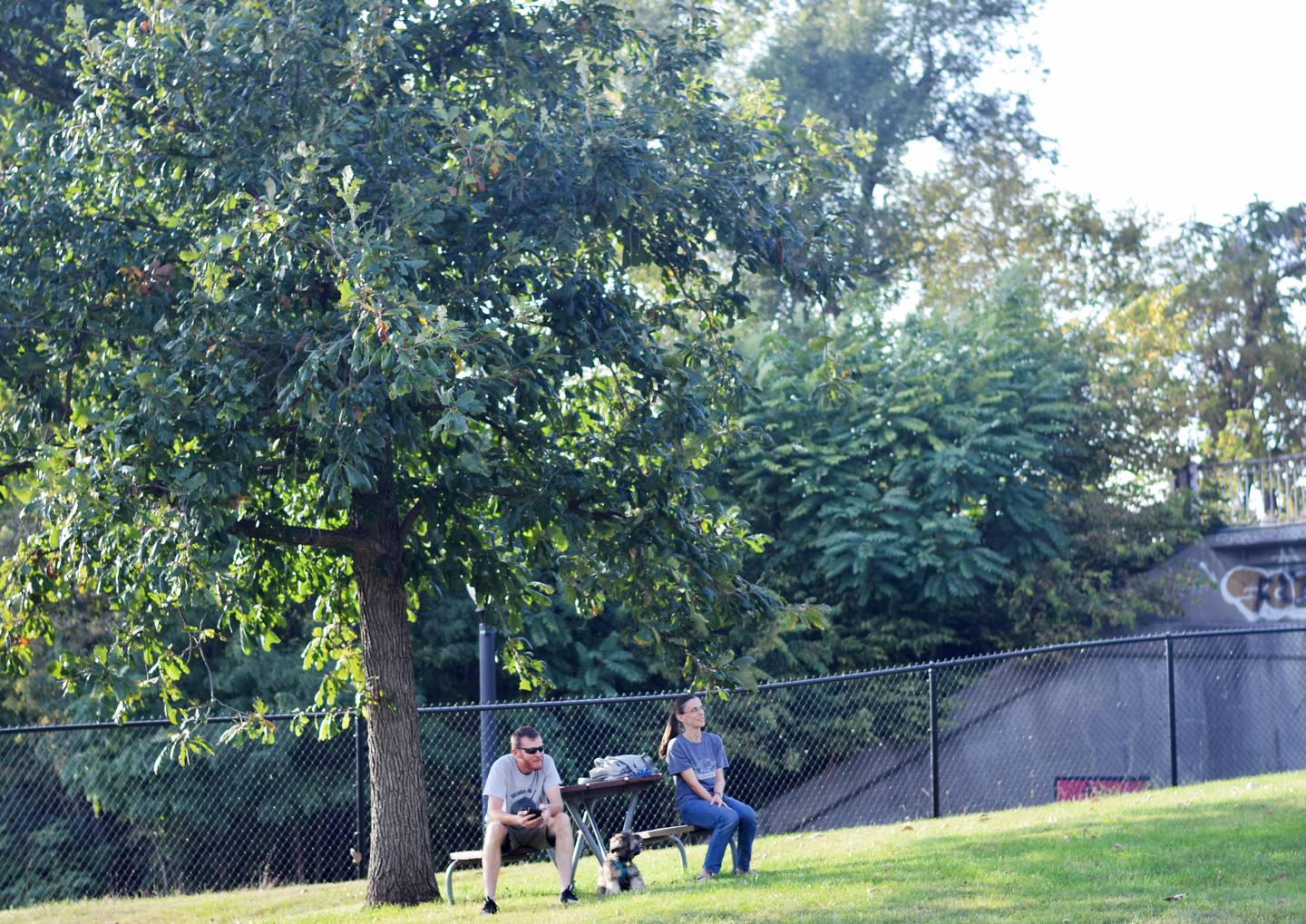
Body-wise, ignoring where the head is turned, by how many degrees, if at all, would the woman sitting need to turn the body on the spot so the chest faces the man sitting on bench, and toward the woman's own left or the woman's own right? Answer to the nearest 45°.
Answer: approximately 90° to the woman's own right

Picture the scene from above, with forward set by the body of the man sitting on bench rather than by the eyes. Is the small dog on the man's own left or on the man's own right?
on the man's own left

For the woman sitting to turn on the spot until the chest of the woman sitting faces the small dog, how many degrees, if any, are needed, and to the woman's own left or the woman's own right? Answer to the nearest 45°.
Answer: approximately 90° to the woman's own right

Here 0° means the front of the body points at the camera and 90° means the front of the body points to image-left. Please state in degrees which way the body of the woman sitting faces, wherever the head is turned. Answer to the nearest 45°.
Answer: approximately 315°

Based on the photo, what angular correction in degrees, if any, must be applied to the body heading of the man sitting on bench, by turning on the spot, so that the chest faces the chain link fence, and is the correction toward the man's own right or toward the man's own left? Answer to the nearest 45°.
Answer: approximately 180°

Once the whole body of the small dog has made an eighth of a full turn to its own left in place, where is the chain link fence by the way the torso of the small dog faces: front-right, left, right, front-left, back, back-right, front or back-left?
left

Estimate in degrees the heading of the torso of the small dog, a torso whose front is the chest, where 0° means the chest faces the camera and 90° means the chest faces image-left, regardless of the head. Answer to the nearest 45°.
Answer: approximately 315°

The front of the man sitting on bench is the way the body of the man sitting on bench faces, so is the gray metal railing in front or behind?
behind
